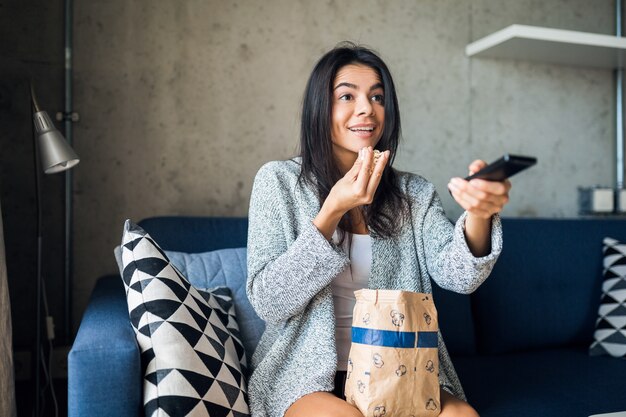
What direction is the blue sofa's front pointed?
toward the camera

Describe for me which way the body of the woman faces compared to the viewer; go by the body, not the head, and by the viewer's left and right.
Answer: facing the viewer and to the right of the viewer

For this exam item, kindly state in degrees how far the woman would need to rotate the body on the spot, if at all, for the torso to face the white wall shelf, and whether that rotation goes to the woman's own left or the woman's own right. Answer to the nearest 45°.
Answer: approximately 90° to the woman's own left

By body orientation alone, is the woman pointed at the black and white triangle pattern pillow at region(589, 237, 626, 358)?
no
